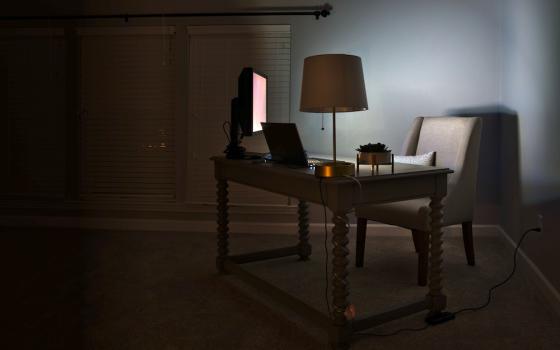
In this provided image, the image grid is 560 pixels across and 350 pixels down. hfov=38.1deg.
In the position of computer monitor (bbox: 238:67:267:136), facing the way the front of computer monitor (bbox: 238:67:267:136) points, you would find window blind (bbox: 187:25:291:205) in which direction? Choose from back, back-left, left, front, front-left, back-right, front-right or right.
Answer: left

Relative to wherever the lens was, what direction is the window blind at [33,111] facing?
facing the viewer

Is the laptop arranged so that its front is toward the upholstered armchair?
yes

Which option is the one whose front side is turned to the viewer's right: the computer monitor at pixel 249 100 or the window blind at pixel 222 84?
the computer monitor

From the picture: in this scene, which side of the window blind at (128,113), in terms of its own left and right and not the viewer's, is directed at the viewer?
front

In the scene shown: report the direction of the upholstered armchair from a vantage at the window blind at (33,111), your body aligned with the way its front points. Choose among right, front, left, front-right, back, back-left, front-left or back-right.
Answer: front-left

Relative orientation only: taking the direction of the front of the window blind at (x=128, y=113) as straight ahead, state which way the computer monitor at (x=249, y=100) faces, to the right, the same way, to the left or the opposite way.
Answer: to the left

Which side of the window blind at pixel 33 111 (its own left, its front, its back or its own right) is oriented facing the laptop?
left

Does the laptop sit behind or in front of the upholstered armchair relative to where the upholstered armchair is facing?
in front

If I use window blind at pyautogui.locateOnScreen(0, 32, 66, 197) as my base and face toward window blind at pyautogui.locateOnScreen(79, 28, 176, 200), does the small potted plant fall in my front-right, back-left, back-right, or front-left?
front-right

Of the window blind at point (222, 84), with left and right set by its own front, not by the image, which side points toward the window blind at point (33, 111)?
right

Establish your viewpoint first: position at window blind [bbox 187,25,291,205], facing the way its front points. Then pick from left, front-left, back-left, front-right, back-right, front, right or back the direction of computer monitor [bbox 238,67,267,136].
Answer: front

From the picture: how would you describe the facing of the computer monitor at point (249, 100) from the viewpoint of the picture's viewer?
facing to the right of the viewer

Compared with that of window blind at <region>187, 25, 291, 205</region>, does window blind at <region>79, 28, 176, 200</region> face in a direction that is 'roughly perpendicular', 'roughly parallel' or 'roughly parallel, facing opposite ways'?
roughly parallel
